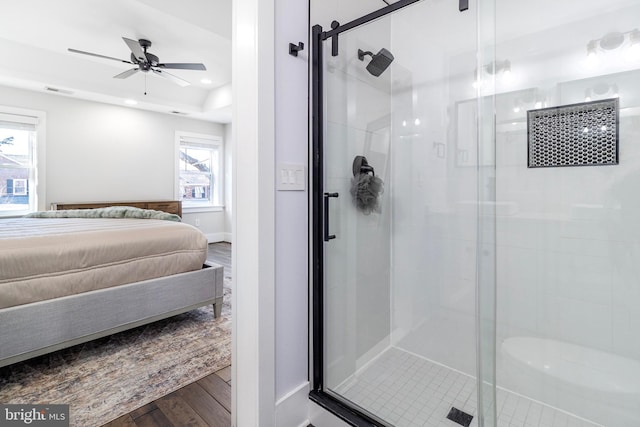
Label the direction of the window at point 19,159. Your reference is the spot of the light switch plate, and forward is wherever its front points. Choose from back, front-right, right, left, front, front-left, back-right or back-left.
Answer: back-right

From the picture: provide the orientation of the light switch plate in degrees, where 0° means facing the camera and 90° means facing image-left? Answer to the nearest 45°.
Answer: approximately 0°

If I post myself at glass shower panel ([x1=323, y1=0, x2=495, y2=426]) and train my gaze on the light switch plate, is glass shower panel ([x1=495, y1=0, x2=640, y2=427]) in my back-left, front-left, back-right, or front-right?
back-left

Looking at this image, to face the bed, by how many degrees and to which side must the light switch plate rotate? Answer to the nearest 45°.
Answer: approximately 135° to its right

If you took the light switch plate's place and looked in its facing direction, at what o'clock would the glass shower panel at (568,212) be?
The glass shower panel is roughly at 9 o'clock from the light switch plate.

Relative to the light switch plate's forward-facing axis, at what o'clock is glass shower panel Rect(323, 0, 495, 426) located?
The glass shower panel is roughly at 8 o'clock from the light switch plate.

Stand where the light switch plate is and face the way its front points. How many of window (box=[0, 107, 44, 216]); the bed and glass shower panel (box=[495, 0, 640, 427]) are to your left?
1
